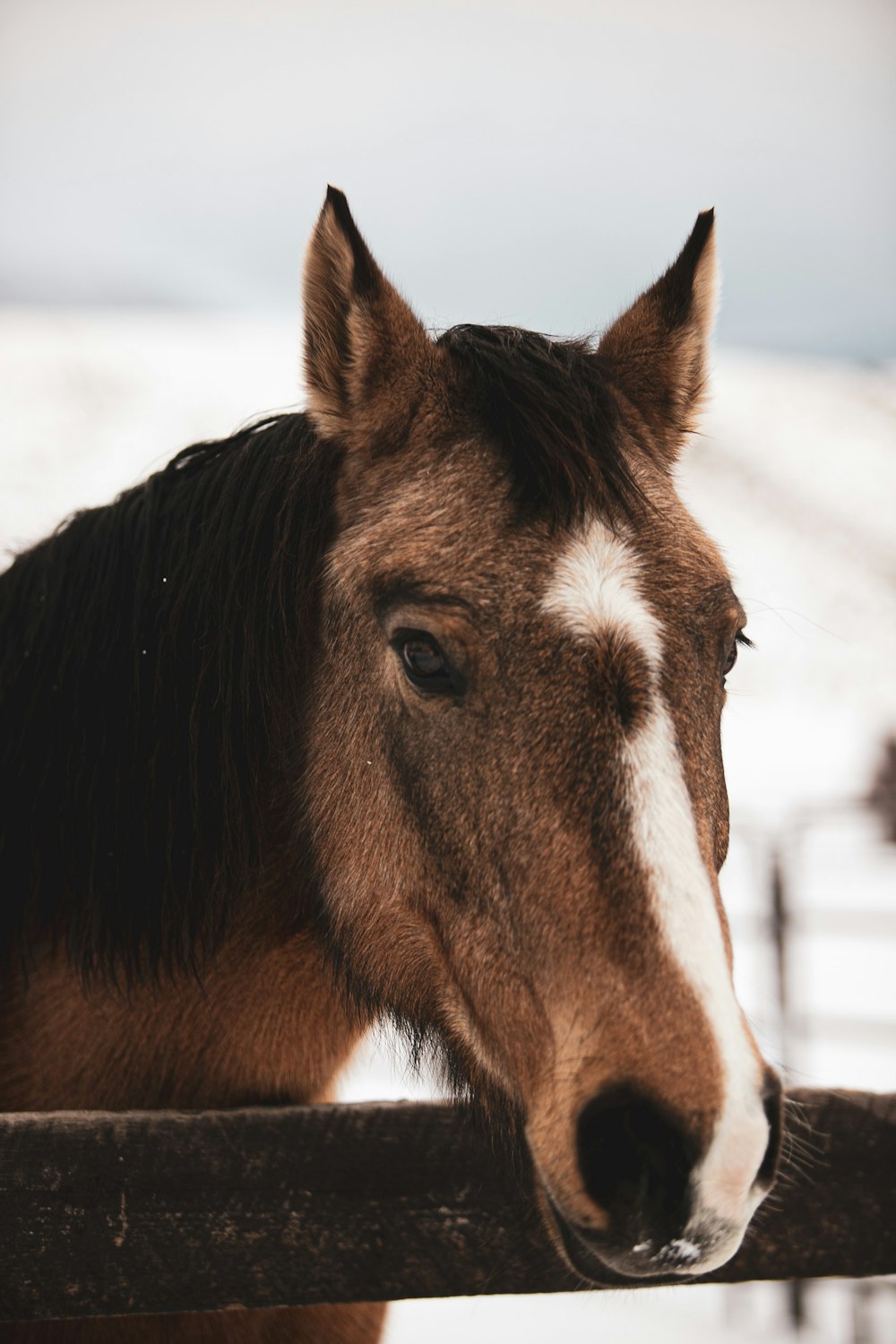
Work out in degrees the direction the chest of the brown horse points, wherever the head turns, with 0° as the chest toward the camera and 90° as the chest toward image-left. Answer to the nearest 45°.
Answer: approximately 315°
